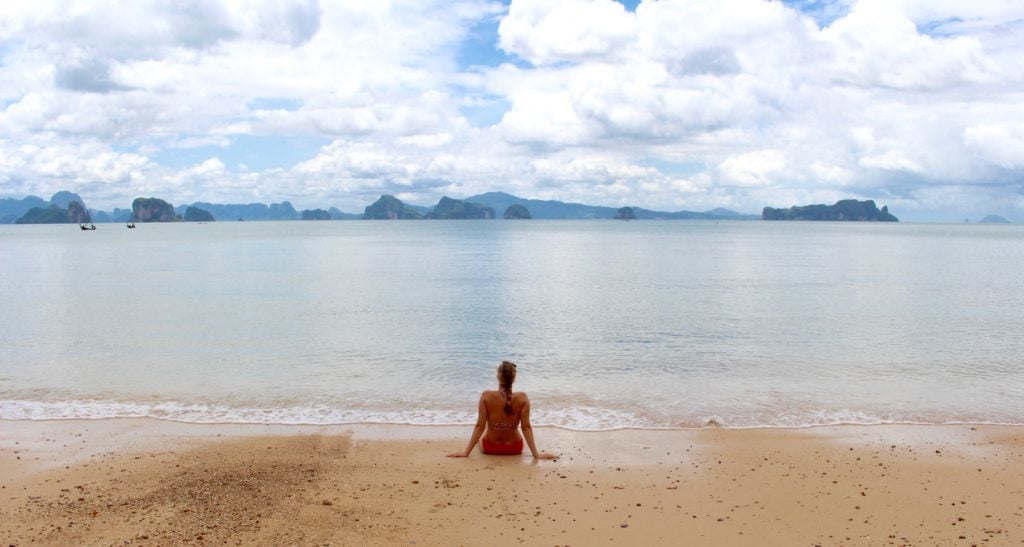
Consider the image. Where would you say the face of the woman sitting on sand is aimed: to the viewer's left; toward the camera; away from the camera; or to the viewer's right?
away from the camera

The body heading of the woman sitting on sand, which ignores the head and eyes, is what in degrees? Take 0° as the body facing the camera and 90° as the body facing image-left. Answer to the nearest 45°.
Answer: approximately 180°
